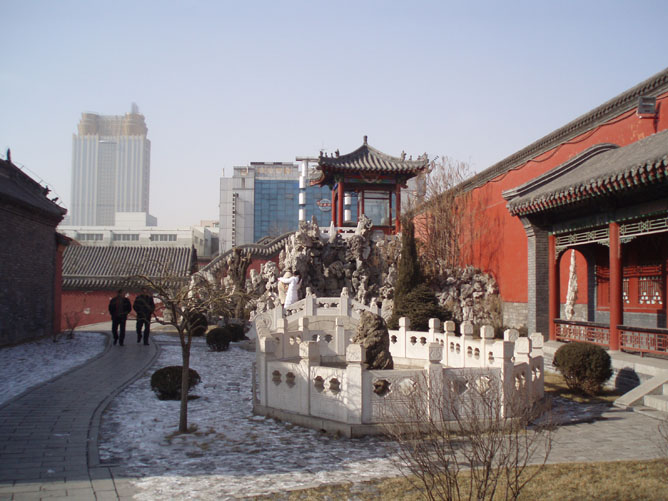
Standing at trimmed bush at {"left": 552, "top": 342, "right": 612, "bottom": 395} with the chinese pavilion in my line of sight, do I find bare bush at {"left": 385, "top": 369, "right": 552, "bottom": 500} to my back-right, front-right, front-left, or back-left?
back-left

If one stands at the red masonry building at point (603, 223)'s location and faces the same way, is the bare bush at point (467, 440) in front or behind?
in front

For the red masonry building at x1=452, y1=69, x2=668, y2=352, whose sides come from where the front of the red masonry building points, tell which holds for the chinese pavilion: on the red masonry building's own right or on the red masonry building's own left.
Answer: on the red masonry building's own right

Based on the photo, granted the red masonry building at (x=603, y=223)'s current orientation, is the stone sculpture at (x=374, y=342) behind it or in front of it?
in front

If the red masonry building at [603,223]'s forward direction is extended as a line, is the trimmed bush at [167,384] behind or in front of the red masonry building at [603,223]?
in front

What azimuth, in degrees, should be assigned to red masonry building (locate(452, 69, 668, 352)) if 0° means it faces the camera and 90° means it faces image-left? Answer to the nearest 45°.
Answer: approximately 45°

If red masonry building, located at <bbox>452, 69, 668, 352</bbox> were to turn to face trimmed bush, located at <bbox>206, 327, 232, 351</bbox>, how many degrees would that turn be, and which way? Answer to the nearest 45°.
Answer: approximately 45° to its right

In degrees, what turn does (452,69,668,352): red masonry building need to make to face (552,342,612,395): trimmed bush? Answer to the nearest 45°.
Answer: approximately 45° to its left

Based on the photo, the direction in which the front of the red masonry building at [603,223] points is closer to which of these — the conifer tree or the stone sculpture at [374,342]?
the stone sculpture

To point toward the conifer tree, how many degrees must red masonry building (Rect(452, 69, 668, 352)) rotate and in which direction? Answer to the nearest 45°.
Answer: approximately 90° to its right
